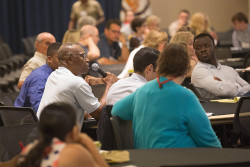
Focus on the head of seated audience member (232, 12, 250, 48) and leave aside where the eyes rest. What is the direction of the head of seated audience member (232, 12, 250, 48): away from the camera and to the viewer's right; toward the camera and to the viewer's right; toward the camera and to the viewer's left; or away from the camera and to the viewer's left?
toward the camera and to the viewer's left

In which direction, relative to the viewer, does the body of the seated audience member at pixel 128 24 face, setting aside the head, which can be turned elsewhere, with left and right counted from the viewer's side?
facing the viewer

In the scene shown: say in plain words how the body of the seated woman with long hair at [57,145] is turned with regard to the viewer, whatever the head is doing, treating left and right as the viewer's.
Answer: facing away from the viewer and to the right of the viewer

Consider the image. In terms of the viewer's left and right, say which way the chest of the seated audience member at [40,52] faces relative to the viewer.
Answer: facing to the right of the viewer

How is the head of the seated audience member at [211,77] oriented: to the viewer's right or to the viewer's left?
to the viewer's left

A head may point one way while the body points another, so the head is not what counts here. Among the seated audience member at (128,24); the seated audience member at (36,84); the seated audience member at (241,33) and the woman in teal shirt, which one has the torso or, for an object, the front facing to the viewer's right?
the seated audience member at (36,84)

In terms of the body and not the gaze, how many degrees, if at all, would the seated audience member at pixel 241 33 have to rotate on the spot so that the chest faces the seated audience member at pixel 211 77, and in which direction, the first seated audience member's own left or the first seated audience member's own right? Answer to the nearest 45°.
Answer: approximately 45° to the first seated audience member's own left

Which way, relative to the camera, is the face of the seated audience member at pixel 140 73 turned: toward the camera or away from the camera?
away from the camera

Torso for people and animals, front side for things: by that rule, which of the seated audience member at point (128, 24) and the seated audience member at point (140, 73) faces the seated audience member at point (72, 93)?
the seated audience member at point (128, 24)

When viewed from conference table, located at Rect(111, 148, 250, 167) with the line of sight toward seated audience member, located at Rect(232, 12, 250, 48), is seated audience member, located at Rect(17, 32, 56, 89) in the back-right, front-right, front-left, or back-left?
front-left

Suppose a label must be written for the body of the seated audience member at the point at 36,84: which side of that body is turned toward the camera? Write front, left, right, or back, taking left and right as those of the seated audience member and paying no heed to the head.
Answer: right

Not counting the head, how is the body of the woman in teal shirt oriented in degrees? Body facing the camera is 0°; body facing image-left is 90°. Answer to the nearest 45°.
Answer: approximately 180°

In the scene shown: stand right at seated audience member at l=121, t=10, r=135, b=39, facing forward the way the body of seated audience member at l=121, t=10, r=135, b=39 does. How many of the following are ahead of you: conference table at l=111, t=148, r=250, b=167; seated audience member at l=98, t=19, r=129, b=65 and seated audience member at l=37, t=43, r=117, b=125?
3

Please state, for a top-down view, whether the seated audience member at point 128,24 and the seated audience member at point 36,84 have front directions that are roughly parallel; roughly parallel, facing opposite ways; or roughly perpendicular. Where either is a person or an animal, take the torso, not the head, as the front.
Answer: roughly perpendicular

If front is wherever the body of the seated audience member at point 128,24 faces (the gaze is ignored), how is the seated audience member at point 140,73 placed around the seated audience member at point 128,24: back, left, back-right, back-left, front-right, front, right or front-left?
front
